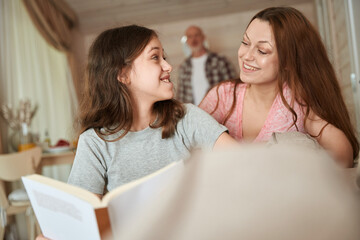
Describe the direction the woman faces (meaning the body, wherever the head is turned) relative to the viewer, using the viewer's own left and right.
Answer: facing the viewer and to the left of the viewer

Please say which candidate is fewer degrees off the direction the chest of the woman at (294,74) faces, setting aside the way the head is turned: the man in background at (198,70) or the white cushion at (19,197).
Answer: the white cushion

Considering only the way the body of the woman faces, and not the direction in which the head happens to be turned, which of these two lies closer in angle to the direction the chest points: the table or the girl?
the girl

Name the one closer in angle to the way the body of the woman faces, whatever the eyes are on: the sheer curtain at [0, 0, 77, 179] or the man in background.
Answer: the sheer curtain

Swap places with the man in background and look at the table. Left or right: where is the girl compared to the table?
left

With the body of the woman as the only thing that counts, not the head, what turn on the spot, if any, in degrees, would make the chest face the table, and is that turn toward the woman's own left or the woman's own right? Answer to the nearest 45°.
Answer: approximately 90° to the woman's own right

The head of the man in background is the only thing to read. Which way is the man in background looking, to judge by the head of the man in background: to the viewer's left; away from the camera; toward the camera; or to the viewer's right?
toward the camera

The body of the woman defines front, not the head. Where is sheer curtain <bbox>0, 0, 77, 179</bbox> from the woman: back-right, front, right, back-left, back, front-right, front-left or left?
right

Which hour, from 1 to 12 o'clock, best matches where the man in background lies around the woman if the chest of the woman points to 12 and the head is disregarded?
The man in background is roughly at 4 o'clock from the woman.

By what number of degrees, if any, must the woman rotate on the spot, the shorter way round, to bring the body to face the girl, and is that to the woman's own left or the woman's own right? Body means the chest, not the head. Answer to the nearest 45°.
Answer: approximately 45° to the woman's own right

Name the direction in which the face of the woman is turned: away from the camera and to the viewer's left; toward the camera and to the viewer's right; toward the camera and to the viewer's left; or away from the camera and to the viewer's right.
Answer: toward the camera and to the viewer's left
